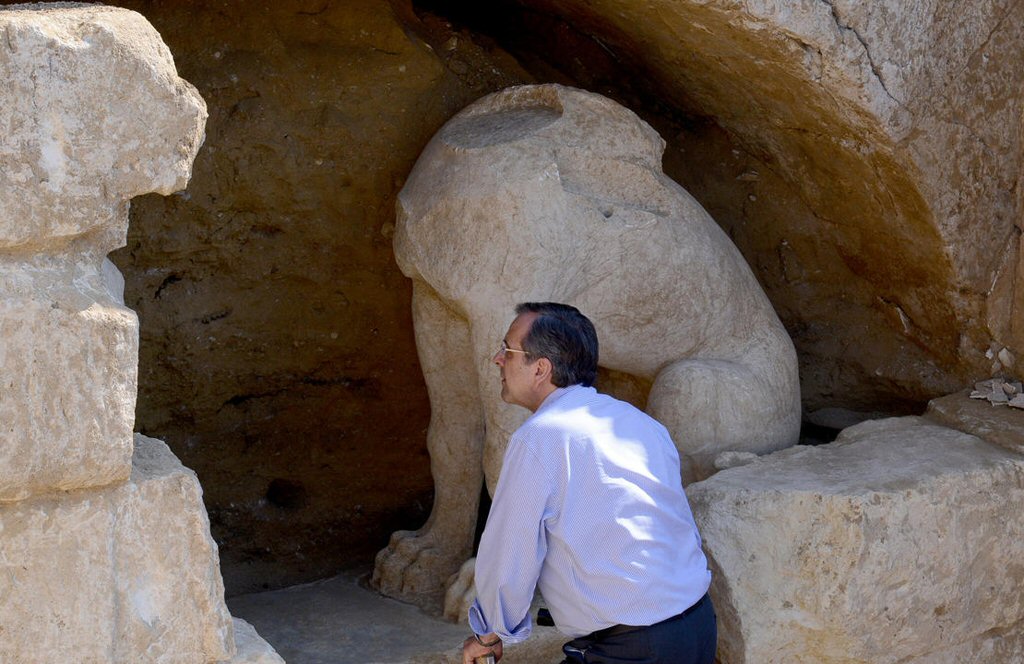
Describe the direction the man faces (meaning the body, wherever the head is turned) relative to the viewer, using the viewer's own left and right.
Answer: facing away from the viewer and to the left of the viewer

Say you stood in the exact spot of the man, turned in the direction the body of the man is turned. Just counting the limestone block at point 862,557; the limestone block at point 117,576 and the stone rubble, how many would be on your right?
2

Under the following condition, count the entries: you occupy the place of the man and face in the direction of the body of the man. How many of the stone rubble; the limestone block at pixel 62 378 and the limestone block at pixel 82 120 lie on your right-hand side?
1

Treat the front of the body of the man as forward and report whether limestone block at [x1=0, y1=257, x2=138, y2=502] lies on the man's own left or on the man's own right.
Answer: on the man's own left

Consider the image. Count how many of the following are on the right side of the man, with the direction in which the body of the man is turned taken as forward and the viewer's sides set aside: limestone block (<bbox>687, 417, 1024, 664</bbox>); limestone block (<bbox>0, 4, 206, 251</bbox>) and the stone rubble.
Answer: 2

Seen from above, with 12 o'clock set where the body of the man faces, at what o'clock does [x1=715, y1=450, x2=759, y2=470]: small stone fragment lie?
The small stone fragment is roughly at 2 o'clock from the man.

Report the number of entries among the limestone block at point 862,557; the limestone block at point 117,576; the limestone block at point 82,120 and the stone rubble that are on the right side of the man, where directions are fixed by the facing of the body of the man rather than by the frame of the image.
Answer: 2

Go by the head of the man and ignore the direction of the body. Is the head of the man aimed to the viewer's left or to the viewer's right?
to the viewer's left

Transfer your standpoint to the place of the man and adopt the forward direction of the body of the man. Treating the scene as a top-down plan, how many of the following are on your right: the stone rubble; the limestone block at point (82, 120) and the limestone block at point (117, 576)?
1

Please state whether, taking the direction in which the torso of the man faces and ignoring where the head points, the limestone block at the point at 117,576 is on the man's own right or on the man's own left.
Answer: on the man's own left

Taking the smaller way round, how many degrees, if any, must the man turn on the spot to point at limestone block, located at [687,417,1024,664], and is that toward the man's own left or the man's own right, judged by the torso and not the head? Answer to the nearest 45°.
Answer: approximately 90° to the man's own right
